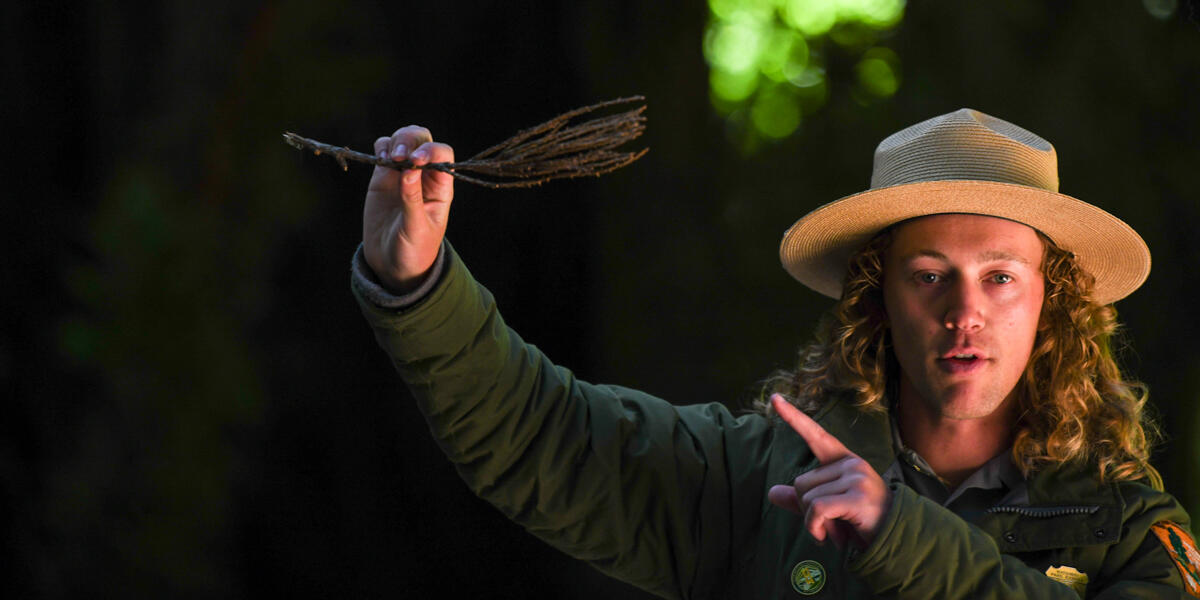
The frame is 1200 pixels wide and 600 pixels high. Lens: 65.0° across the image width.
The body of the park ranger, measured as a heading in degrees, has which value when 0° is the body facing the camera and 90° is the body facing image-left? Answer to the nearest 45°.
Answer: approximately 0°
